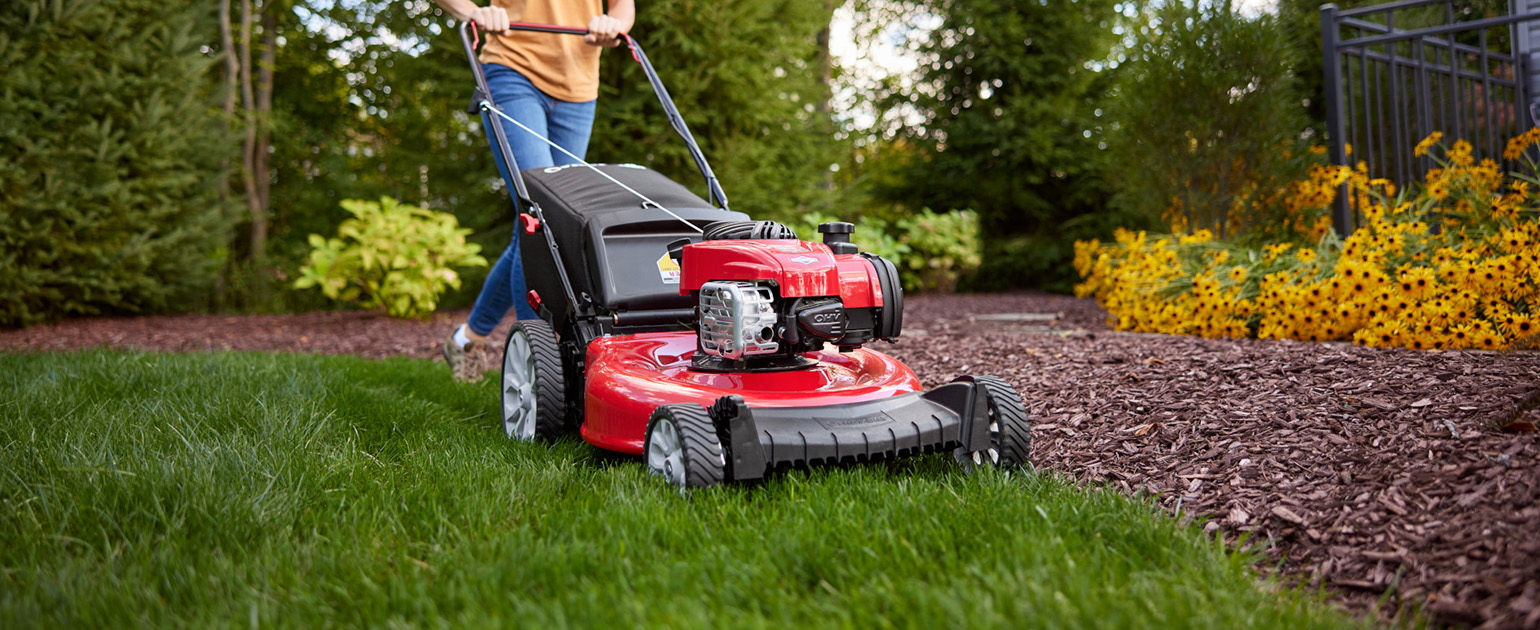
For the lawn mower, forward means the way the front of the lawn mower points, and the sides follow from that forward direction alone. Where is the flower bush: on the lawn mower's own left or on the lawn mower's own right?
on the lawn mower's own left

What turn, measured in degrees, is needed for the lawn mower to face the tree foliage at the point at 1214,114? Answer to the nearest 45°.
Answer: approximately 90° to its left

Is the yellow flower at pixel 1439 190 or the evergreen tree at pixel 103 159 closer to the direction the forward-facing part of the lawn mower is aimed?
the yellow flower

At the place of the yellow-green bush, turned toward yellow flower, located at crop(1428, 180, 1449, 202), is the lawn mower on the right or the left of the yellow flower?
right

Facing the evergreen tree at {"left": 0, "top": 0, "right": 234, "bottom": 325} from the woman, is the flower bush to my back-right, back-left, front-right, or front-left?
back-right

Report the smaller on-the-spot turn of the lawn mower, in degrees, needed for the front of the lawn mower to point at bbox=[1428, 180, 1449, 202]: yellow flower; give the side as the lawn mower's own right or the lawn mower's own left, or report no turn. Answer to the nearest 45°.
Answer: approximately 90° to the lawn mower's own left

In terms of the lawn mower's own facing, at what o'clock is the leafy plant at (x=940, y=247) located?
The leafy plant is roughly at 8 o'clock from the lawn mower.

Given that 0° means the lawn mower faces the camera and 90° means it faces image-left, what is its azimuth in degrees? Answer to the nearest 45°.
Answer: approximately 315°

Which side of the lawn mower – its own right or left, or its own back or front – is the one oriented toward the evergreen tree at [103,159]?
back

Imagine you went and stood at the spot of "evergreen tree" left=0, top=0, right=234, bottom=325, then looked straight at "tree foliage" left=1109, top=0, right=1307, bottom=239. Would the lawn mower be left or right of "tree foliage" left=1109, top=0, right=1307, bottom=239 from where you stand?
right

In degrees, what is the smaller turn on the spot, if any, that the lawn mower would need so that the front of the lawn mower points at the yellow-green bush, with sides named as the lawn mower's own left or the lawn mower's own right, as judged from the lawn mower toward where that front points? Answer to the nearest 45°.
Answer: approximately 180°
